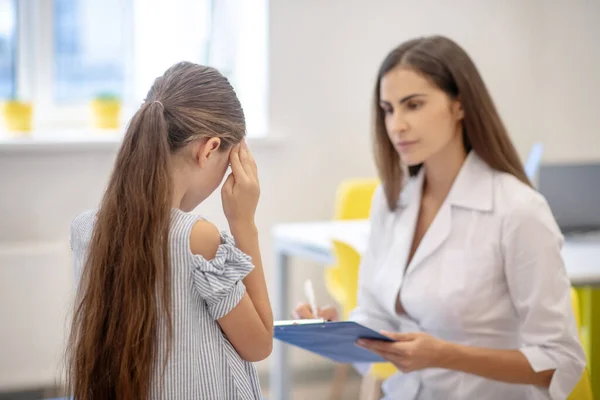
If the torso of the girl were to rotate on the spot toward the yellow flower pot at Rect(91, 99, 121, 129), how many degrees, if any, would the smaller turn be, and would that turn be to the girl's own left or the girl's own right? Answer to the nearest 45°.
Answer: approximately 45° to the girl's own left

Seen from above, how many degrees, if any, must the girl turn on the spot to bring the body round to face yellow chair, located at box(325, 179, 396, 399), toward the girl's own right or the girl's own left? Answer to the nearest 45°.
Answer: approximately 45° to the girl's own left

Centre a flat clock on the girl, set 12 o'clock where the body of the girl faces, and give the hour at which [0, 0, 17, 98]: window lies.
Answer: The window is roughly at 10 o'clock from the girl.

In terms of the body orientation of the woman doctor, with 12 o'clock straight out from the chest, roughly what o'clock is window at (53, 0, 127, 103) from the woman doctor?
The window is roughly at 3 o'clock from the woman doctor.

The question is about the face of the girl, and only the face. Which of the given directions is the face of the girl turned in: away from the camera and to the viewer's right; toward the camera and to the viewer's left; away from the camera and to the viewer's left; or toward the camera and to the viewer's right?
away from the camera and to the viewer's right

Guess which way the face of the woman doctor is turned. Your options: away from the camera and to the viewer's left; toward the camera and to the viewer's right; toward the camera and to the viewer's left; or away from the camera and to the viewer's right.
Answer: toward the camera and to the viewer's left

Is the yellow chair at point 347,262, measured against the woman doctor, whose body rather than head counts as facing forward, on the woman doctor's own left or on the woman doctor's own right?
on the woman doctor's own right

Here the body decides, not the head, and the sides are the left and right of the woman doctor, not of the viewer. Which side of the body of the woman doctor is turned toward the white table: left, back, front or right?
right

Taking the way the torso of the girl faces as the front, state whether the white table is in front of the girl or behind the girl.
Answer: in front

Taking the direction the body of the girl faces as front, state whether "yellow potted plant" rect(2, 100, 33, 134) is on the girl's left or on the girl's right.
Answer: on the girl's left

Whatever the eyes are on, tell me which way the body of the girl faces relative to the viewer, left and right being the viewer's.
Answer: facing away from the viewer and to the right of the viewer

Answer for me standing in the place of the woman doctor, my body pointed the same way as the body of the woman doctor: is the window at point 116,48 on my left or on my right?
on my right

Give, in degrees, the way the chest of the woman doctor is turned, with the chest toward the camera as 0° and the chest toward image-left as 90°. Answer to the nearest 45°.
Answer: approximately 45°

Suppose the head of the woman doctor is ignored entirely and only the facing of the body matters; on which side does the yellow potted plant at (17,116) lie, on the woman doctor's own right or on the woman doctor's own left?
on the woman doctor's own right

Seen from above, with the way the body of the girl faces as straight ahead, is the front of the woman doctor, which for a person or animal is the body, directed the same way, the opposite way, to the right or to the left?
the opposite way
